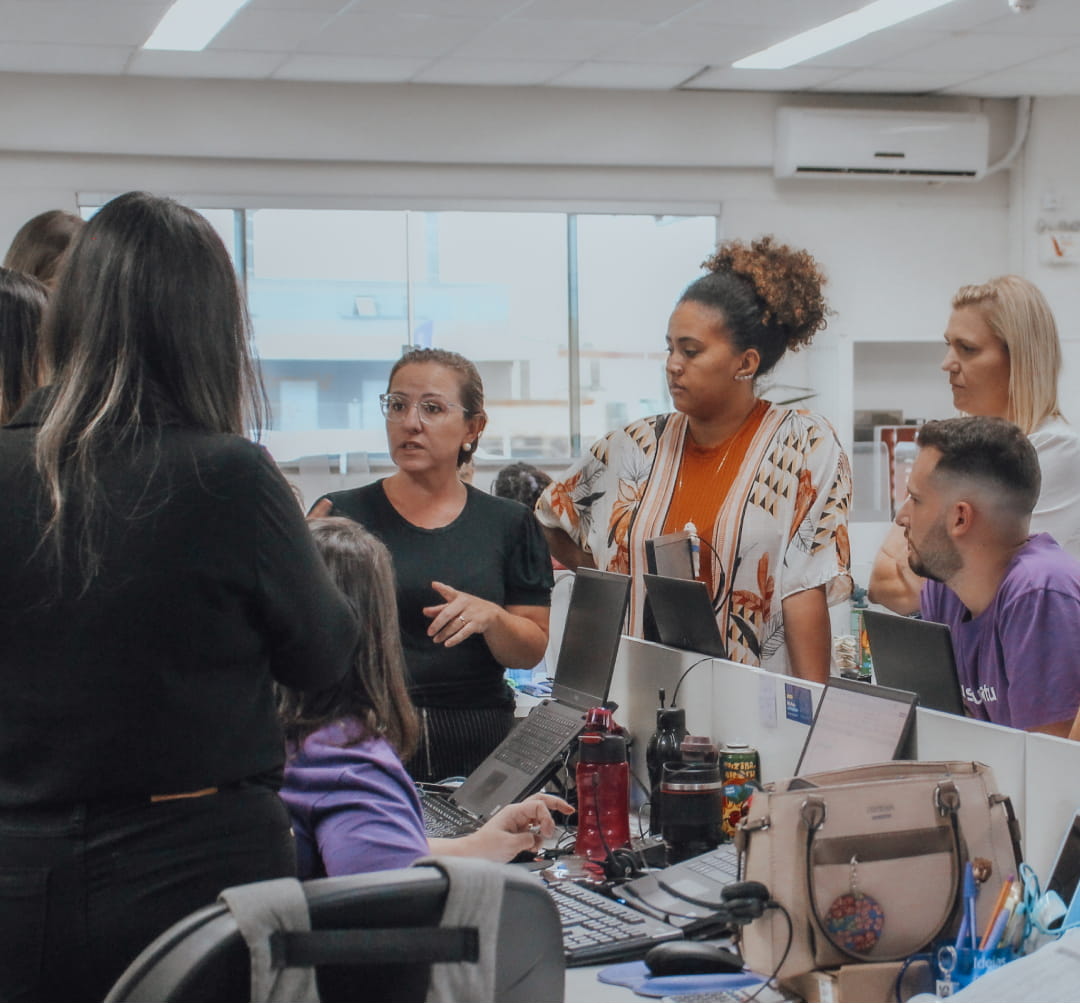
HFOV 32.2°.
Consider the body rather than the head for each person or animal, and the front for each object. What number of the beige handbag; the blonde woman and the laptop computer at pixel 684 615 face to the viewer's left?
1

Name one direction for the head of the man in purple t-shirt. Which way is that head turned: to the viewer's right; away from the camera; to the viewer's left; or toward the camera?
to the viewer's left

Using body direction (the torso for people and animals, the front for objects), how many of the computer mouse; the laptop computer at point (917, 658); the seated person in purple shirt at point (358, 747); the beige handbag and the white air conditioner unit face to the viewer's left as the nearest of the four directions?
0

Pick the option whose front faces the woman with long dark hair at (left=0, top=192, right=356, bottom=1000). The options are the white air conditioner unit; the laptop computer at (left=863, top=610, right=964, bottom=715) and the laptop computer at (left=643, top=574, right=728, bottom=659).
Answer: the white air conditioner unit

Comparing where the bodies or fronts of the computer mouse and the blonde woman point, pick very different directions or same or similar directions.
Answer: very different directions

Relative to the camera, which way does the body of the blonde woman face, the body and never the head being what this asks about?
to the viewer's left

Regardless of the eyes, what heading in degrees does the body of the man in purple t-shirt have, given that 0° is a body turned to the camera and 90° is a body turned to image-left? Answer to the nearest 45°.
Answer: approximately 45°

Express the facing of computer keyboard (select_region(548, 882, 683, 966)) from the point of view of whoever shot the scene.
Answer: facing the viewer and to the left of the viewer

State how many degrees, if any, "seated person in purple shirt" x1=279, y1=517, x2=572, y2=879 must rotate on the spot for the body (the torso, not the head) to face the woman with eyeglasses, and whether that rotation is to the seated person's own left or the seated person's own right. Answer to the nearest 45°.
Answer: approximately 45° to the seated person's own left

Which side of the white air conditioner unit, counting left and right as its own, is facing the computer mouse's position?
front

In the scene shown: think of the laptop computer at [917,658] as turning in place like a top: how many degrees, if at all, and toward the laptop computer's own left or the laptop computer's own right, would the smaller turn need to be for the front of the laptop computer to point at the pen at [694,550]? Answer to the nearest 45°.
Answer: approximately 90° to the laptop computer's own left

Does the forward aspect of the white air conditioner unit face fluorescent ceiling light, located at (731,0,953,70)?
yes

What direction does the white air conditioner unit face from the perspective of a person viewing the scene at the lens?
facing the viewer

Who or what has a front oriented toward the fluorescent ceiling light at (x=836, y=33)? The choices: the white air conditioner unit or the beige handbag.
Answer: the white air conditioner unit

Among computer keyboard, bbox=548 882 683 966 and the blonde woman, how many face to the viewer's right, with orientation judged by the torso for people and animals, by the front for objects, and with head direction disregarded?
0

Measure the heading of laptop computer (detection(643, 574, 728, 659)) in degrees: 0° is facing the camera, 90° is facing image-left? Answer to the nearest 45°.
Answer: approximately 225°

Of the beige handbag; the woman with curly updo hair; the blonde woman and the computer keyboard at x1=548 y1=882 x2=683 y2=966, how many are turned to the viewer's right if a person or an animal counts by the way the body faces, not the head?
0

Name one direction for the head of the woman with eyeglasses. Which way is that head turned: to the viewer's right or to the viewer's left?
to the viewer's left
